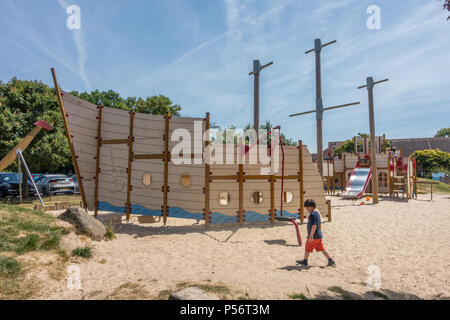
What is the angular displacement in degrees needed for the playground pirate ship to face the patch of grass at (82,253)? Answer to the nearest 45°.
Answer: approximately 90° to its left

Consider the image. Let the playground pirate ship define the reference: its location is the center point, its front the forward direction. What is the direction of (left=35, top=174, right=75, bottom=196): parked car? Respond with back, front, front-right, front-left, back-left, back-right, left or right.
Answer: front-right

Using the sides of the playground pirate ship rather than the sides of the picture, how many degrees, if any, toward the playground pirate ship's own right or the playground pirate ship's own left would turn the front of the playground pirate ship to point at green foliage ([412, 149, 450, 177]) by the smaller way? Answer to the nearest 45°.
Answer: approximately 135° to the playground pirate ship's own right

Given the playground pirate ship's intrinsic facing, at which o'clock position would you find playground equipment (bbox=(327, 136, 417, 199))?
The playground equipment is roughly at 5 o'clock from the playground pirate ship.

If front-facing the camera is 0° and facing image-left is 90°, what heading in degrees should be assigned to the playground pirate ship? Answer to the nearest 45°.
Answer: approximately 90°
